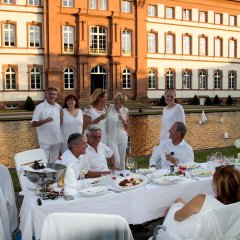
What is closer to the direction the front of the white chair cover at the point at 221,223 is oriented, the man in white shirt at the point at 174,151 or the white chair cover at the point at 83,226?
the man in white shirt

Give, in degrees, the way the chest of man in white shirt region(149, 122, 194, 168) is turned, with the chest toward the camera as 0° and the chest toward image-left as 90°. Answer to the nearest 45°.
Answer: approximately 45°

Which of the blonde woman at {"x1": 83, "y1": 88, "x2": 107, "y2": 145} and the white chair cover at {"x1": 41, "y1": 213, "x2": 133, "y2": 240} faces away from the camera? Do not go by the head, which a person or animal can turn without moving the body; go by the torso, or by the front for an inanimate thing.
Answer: the white chair cover

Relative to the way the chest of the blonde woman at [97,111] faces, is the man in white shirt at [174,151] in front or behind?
in front

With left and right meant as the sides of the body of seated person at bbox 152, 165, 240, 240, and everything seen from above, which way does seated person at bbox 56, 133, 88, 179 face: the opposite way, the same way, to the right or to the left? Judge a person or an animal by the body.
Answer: the opposite way

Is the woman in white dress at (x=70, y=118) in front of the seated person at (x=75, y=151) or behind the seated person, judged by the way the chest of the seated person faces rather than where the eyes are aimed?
behind

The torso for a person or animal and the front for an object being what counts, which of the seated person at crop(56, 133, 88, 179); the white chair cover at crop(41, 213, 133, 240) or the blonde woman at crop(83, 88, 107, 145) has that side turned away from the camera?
the white chair cover

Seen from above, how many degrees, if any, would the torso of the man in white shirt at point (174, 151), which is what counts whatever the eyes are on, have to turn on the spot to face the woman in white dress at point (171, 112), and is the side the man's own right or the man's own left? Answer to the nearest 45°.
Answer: approximately 135° to the man's own right

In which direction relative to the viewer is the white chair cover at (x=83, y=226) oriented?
away from the camera

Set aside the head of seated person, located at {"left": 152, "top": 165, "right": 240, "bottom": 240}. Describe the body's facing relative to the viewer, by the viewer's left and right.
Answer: facing away from the viewer and to the left of the viewer

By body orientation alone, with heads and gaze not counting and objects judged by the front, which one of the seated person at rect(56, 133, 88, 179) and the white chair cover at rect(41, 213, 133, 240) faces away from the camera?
the white chair cover

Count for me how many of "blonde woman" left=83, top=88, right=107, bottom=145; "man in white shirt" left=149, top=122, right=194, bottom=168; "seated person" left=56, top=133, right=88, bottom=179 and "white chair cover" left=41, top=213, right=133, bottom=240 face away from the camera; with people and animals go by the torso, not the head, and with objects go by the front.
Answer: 1

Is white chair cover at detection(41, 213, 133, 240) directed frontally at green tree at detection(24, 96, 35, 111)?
yes

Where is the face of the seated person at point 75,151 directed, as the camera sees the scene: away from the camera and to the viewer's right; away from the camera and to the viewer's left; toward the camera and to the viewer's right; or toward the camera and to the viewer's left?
toward the camera and to the viewer's right

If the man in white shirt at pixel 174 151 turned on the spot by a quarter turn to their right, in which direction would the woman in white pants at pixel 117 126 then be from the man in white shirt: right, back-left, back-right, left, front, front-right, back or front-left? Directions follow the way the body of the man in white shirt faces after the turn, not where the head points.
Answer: front

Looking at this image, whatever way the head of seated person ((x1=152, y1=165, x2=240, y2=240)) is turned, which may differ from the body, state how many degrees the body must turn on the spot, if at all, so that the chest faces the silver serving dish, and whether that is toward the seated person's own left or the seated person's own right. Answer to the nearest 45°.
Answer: approximately 45° to the seated person's own left
